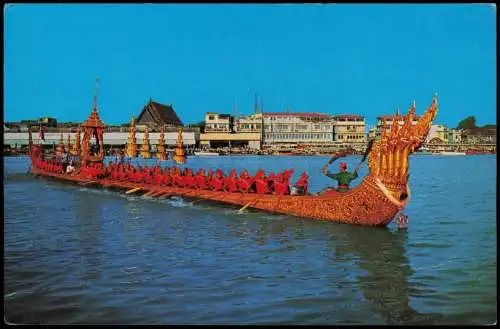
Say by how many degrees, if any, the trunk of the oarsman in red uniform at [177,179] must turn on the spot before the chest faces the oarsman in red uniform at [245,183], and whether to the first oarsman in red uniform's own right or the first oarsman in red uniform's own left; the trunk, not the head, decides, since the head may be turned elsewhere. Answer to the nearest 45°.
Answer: approximately 45° to the first oarsman in red uniform's own right

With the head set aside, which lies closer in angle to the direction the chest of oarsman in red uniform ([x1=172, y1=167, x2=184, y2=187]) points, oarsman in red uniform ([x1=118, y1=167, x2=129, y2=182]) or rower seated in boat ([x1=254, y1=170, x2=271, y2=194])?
the rower seated in boat

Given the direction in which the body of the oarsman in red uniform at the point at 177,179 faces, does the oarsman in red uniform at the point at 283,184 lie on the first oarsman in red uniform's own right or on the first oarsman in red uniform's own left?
on the first oarsman in red uniform's own right

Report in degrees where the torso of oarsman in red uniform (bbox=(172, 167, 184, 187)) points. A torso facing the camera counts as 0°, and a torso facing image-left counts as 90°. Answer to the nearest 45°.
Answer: approximately 270°

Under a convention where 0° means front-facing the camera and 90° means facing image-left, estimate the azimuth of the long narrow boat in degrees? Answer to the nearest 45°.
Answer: approximately 315°

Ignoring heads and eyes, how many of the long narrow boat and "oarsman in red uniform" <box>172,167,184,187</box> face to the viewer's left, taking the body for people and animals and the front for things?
0
